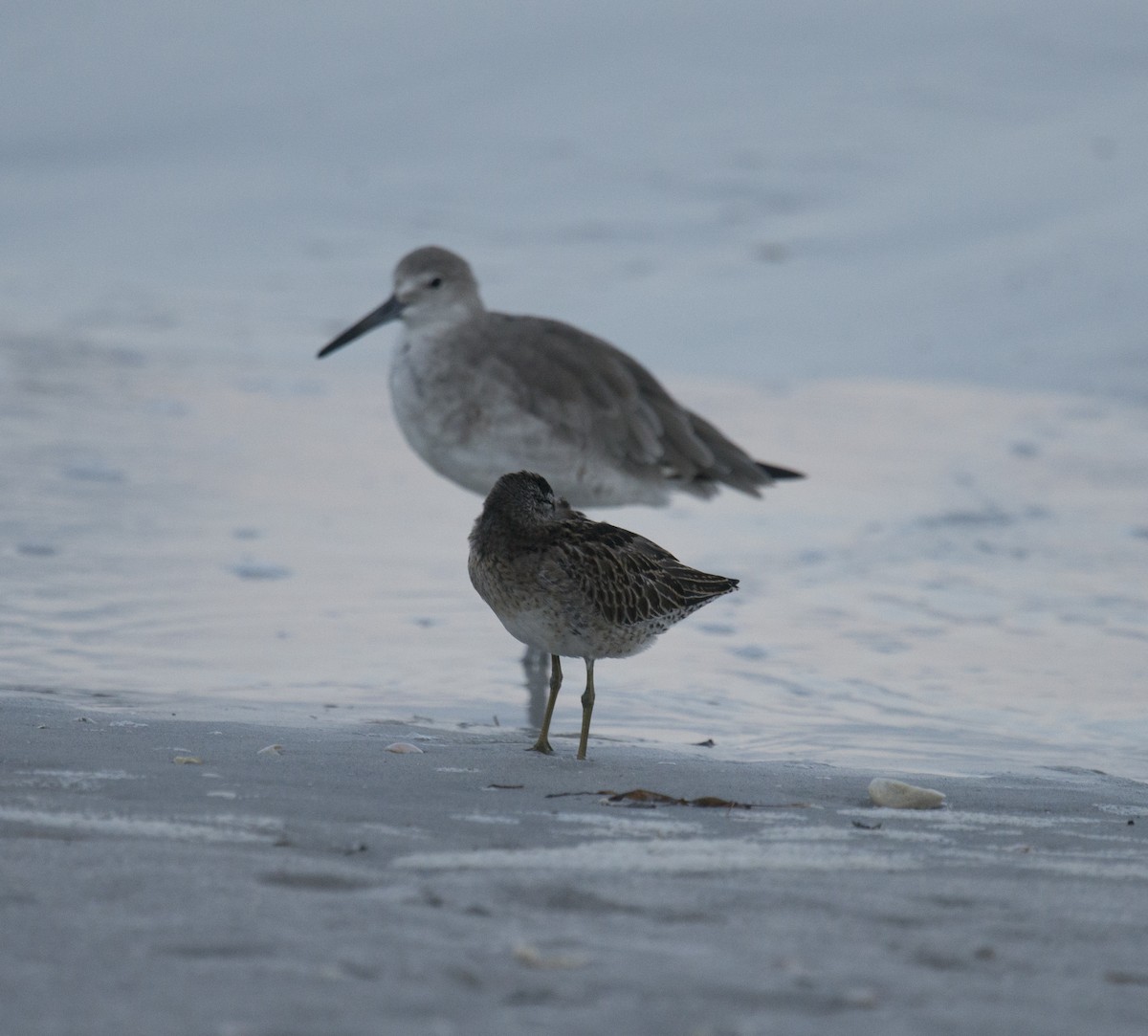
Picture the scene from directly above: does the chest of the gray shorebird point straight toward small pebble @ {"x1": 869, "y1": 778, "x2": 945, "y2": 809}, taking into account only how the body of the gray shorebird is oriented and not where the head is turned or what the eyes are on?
no

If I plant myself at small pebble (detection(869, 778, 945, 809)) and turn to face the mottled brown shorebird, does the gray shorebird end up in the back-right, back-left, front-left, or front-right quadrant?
front-right

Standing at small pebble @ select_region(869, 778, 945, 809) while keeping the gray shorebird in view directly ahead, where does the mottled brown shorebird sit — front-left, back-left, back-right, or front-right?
front-left

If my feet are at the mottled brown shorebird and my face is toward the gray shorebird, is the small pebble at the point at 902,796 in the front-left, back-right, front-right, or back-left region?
back-right

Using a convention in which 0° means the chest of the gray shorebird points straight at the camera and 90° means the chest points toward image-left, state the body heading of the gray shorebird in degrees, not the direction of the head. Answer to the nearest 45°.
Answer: approximately 90°

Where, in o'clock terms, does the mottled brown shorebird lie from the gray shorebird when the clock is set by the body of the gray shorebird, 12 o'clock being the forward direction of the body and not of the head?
The mottled brown shorebird is roughly at 9 o'clock from the gray shorebird.

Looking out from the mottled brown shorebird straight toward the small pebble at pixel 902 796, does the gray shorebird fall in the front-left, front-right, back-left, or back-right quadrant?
back-left
